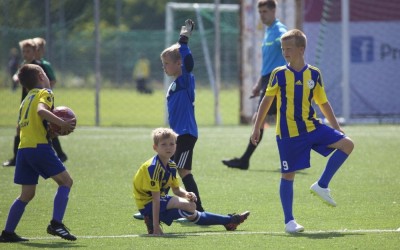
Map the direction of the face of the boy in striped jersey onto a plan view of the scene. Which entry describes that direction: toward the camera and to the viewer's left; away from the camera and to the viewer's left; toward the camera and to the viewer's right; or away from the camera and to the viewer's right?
toward the camera and to the viewer's left

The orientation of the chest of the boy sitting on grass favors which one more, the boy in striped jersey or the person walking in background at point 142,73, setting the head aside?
the boy in striped jersey

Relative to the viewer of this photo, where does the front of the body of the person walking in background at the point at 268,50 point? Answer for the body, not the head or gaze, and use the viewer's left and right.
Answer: facing to the left of the viewer

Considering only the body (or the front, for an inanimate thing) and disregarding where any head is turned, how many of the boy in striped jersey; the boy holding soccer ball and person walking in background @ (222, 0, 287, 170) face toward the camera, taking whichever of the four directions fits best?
1

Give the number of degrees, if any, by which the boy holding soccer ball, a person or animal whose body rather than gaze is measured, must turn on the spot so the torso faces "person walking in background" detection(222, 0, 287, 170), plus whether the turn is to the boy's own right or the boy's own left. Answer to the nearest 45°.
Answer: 0° — they already face them

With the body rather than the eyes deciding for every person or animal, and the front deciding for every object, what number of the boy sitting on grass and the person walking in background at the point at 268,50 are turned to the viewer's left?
1

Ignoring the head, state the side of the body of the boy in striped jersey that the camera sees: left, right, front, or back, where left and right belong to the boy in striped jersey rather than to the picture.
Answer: front

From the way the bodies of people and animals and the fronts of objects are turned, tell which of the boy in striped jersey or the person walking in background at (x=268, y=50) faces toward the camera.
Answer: the boy in striped jersey

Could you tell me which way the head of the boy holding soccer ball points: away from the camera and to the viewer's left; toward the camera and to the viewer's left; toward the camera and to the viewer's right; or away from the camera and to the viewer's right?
away from the camera and to the viewer's right

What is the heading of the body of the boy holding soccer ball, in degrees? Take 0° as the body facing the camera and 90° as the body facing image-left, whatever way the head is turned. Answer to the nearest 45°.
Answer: approximately 225°

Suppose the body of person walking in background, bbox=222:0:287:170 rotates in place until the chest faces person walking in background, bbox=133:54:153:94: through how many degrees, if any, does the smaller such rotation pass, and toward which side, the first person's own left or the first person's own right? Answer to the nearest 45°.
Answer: approximately 90° to the first person's own right

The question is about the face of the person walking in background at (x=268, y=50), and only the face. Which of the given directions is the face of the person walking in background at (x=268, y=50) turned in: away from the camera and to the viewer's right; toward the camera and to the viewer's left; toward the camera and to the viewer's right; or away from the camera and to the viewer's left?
toward the camera and to the viewer's left

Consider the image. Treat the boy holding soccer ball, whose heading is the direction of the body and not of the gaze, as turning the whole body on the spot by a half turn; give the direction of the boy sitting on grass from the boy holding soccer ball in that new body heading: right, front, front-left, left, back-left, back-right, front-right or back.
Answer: back-left

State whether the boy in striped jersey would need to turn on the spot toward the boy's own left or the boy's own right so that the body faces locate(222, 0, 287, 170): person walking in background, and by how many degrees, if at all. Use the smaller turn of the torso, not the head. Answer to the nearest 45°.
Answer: approximately 180°
